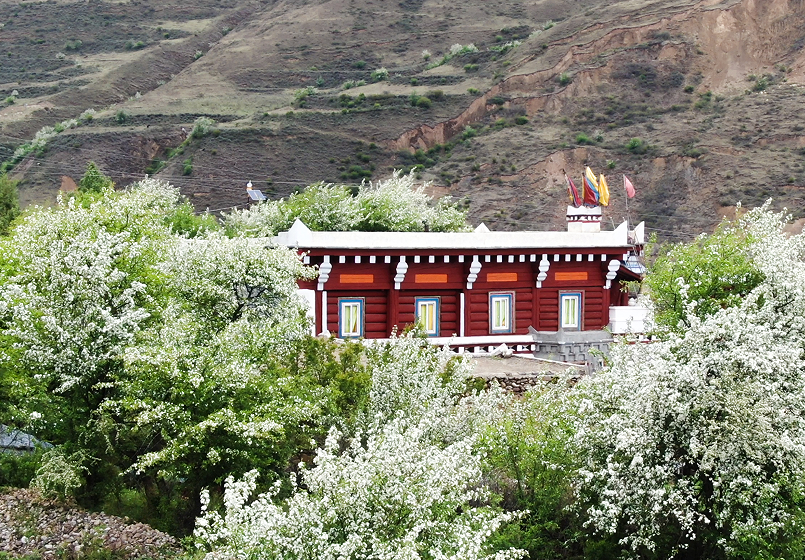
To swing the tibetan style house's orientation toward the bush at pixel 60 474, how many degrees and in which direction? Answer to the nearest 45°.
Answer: approximately 45° to its right

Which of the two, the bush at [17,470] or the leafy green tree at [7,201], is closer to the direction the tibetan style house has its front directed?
the bush

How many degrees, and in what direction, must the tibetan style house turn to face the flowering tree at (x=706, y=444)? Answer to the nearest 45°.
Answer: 0° — it already faces it

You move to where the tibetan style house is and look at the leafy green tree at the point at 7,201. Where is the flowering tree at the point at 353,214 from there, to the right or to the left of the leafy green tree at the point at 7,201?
right

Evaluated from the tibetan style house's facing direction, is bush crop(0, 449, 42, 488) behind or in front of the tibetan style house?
in front

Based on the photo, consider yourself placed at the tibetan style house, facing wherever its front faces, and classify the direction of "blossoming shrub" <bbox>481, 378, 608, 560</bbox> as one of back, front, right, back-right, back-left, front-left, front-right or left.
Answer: front

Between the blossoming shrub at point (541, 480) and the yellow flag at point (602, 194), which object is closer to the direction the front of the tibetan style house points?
the blossoming shrub

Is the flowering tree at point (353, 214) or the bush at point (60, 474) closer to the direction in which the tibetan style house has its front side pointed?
the bush

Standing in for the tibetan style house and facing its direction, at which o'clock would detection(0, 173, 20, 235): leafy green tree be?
The leafy green tree is roughly at 4 o'clock from the tibetan style house.

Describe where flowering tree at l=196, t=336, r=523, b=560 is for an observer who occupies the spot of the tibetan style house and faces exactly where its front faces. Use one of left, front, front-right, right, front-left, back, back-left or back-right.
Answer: front

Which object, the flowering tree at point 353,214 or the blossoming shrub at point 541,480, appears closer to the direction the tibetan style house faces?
the blossoming shrub

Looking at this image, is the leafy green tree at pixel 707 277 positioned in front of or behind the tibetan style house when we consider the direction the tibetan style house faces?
in front

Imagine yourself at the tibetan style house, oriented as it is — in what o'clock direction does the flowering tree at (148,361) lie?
The flowering tree is roughly at 1 o'clock from the tibetan style house.

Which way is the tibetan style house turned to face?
toward the camera

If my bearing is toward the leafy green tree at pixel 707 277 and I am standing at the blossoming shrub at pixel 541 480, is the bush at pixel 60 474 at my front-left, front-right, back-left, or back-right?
back-left
